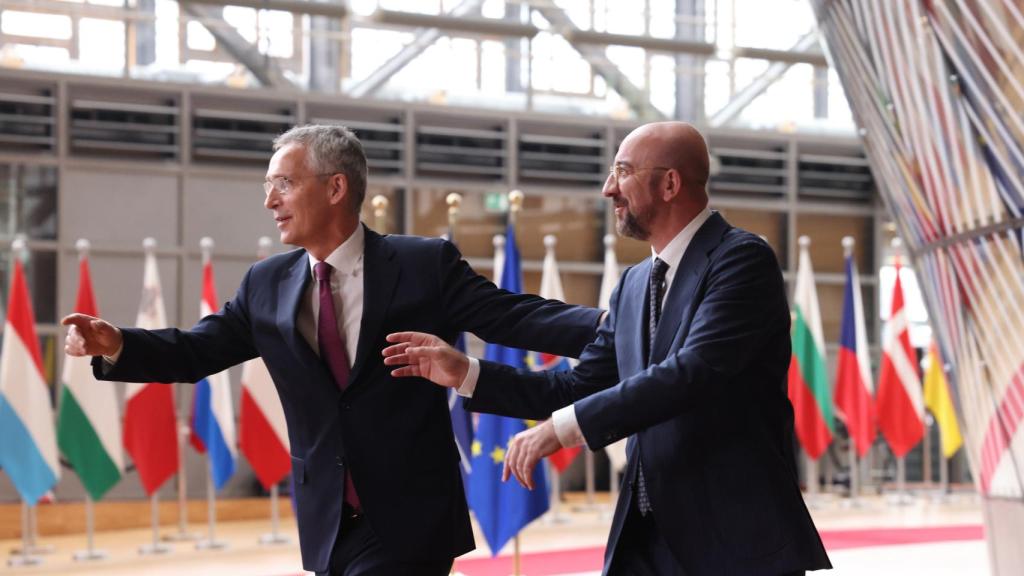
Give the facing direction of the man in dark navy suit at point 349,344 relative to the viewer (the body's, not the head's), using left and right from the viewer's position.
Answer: facing the viewer and to the left of the viewer

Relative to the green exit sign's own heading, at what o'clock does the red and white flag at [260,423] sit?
The red and white flag is roughly at 1 o'clock from the green exit sign.

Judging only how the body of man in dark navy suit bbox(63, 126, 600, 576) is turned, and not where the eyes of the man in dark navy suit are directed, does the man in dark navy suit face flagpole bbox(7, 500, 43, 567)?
no

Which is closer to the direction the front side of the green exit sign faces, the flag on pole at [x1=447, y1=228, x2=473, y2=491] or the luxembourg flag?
the flag on pole

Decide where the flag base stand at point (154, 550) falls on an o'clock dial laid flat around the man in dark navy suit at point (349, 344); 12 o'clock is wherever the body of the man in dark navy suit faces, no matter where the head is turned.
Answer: The flag base stand is roughly at 4 o'clock from the man in dark navy suit.

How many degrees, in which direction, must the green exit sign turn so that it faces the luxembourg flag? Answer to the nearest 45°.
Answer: approximately 45° to its right

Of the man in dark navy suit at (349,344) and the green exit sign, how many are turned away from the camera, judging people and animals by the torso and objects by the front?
0

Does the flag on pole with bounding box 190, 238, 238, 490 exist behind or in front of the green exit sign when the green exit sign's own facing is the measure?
in front

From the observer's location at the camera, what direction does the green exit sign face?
facing the viewer

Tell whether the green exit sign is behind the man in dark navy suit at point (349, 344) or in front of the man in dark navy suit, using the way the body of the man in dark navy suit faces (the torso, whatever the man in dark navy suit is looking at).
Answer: behind

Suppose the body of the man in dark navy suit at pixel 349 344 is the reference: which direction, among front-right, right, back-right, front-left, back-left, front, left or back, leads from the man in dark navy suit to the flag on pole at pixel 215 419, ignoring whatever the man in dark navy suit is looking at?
back-right

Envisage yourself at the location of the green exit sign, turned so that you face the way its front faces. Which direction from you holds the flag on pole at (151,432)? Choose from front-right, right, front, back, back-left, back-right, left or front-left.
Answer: front-right

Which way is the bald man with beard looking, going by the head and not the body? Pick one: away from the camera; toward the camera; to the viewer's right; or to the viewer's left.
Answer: to the viewer's left

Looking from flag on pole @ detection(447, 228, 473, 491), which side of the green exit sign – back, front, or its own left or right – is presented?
front

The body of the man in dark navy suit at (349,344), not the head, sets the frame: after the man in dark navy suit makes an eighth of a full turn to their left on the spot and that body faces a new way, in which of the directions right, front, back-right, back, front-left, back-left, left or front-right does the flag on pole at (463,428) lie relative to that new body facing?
back

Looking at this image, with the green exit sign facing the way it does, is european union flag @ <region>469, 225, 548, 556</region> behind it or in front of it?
in front

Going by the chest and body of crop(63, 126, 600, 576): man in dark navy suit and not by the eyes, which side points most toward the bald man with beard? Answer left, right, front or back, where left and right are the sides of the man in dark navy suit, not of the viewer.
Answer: left

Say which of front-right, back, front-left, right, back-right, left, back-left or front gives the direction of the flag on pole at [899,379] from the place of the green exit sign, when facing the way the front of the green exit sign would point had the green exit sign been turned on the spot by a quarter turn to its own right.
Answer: back
